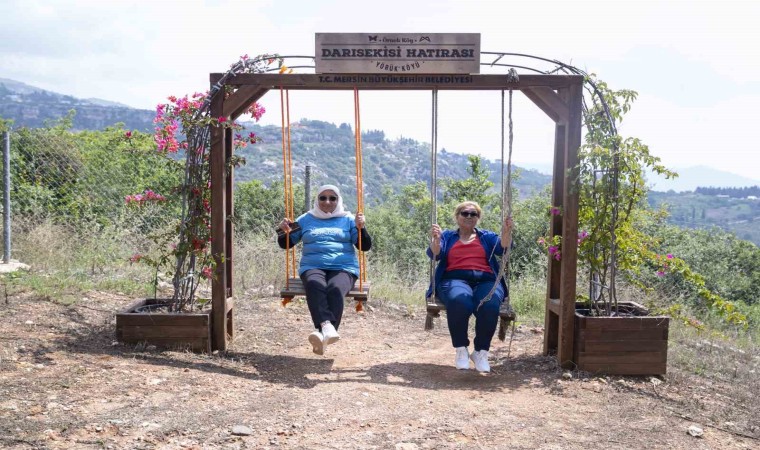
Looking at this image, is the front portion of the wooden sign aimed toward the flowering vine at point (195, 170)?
no

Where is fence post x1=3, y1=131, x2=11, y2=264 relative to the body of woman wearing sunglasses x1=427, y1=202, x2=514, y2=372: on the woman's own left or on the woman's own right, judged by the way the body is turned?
on the woman's own right

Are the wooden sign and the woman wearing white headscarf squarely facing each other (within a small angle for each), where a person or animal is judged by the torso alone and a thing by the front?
no

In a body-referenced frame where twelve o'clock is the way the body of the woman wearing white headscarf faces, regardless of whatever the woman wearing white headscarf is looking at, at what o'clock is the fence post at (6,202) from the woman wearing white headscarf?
The fence post is roughly at 4 o'clock from the woman wearing white headscarf.

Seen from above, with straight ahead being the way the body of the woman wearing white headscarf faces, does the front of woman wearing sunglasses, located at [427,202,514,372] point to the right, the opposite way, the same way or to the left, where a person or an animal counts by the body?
the same way

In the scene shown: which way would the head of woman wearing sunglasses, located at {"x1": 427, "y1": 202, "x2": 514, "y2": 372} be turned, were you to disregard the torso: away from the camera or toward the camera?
toward the camera

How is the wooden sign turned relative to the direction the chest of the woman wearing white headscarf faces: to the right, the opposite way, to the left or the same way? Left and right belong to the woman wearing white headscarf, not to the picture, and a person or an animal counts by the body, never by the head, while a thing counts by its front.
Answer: the same way

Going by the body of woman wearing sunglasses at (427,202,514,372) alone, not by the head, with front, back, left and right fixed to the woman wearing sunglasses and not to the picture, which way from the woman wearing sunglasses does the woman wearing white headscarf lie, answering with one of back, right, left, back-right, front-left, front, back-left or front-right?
right

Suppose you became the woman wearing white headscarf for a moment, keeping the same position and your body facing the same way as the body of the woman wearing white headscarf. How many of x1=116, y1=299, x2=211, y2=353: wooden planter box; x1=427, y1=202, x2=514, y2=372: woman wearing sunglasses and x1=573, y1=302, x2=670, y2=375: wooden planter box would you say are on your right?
1

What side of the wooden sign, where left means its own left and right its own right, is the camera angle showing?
front

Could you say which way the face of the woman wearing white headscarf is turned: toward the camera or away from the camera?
toward the camera

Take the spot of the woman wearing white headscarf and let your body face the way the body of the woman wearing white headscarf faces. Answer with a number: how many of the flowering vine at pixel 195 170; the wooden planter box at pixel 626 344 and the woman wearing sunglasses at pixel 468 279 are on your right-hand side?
1

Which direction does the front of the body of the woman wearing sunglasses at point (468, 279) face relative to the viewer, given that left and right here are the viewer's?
facing the viewer

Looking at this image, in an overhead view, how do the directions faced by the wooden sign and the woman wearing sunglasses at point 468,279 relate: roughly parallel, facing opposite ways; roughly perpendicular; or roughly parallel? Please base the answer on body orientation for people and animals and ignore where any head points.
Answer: roughly parallel

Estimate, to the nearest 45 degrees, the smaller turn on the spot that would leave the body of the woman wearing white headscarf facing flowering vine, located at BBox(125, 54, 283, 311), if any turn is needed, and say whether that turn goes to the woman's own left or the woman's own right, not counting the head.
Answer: approximately 90° to the woman's own right
